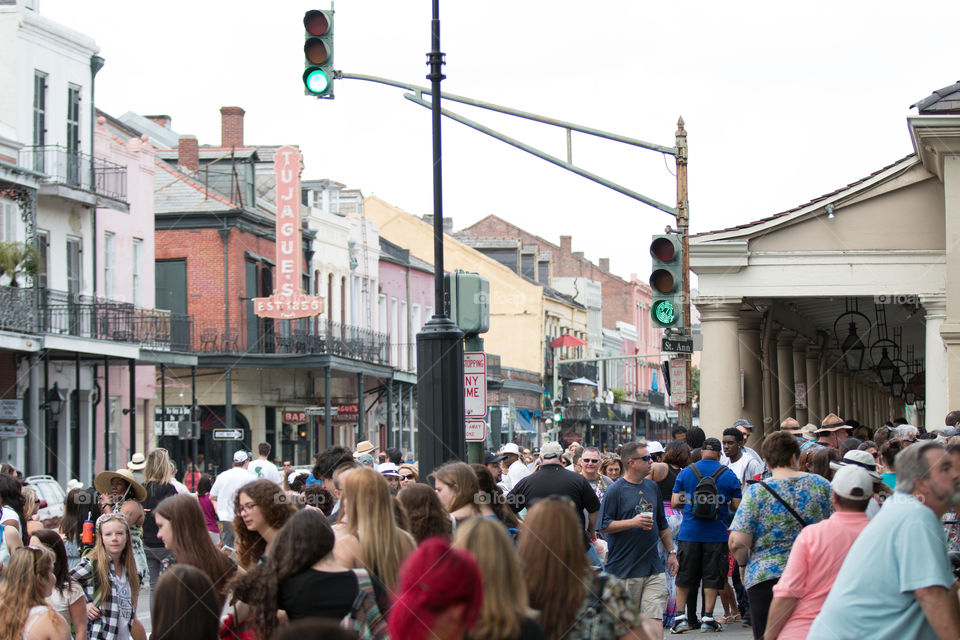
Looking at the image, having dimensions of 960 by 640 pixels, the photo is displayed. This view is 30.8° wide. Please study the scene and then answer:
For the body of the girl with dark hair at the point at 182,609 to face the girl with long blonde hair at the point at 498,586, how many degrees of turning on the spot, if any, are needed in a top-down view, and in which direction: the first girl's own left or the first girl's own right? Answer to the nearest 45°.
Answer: approximately 135° to the first girl's own right

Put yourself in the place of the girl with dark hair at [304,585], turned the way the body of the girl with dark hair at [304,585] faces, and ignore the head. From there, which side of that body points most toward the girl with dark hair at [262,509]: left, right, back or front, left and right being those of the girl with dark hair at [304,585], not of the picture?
front

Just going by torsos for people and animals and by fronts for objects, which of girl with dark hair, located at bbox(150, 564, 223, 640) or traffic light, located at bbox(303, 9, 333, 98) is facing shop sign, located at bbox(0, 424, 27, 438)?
the girl with dark hair

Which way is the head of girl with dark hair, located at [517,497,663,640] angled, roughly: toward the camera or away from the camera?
away from the camera

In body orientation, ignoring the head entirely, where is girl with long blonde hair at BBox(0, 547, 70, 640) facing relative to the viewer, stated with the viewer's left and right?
facing away from the viewer and to the right of the viewer

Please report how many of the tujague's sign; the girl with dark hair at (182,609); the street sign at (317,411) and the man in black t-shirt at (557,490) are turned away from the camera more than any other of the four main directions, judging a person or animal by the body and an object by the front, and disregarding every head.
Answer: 2

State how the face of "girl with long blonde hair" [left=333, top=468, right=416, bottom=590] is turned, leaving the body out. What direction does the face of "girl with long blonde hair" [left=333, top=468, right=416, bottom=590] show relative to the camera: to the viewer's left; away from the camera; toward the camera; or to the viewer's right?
away from the camera

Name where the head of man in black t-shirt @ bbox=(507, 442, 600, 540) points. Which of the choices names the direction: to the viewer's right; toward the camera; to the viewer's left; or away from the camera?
away from the camera

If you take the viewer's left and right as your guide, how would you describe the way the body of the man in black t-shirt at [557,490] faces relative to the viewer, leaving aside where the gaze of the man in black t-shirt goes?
facing away from the viewer
